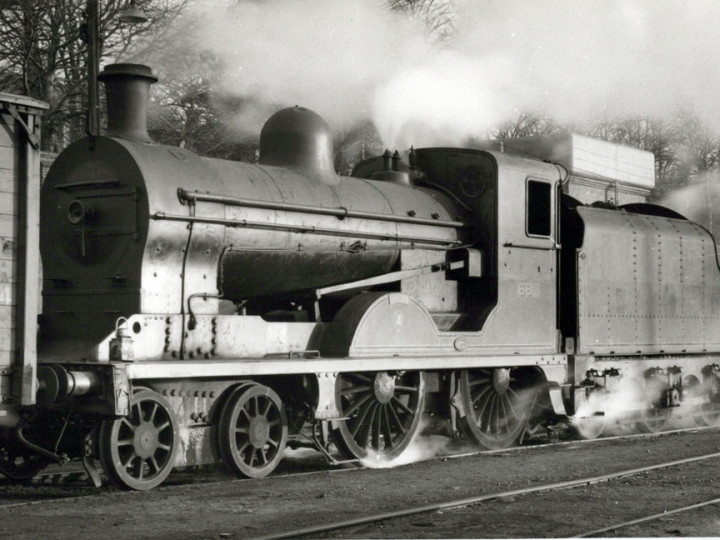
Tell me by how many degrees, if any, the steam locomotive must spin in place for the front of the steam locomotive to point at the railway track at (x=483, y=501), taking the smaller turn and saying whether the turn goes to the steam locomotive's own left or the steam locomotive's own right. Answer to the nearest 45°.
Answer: approximately 90° to the steam locomotive's own left

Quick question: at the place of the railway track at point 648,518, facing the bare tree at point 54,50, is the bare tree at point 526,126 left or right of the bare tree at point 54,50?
right

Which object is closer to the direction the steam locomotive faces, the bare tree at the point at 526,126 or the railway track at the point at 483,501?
the railway track

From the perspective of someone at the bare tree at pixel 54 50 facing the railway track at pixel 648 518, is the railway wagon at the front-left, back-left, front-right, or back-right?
front-right

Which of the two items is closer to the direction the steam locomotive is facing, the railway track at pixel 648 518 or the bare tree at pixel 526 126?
the railway track

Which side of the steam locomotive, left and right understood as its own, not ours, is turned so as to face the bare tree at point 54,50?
right

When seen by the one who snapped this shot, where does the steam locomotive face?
facing the viewer and to the left of the viewer

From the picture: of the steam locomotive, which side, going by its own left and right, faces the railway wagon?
front

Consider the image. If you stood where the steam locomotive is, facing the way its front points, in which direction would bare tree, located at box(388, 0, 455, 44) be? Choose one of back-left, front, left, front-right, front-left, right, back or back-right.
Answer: back-right

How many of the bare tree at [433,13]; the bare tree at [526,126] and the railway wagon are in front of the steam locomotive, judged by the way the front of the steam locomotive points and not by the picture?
1

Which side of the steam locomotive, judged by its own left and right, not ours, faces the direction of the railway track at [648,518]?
left

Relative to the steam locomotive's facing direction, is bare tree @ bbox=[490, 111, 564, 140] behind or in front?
behind

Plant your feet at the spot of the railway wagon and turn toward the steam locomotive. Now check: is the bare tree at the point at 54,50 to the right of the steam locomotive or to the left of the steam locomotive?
left

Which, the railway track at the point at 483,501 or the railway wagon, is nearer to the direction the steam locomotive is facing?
the railway wagon
